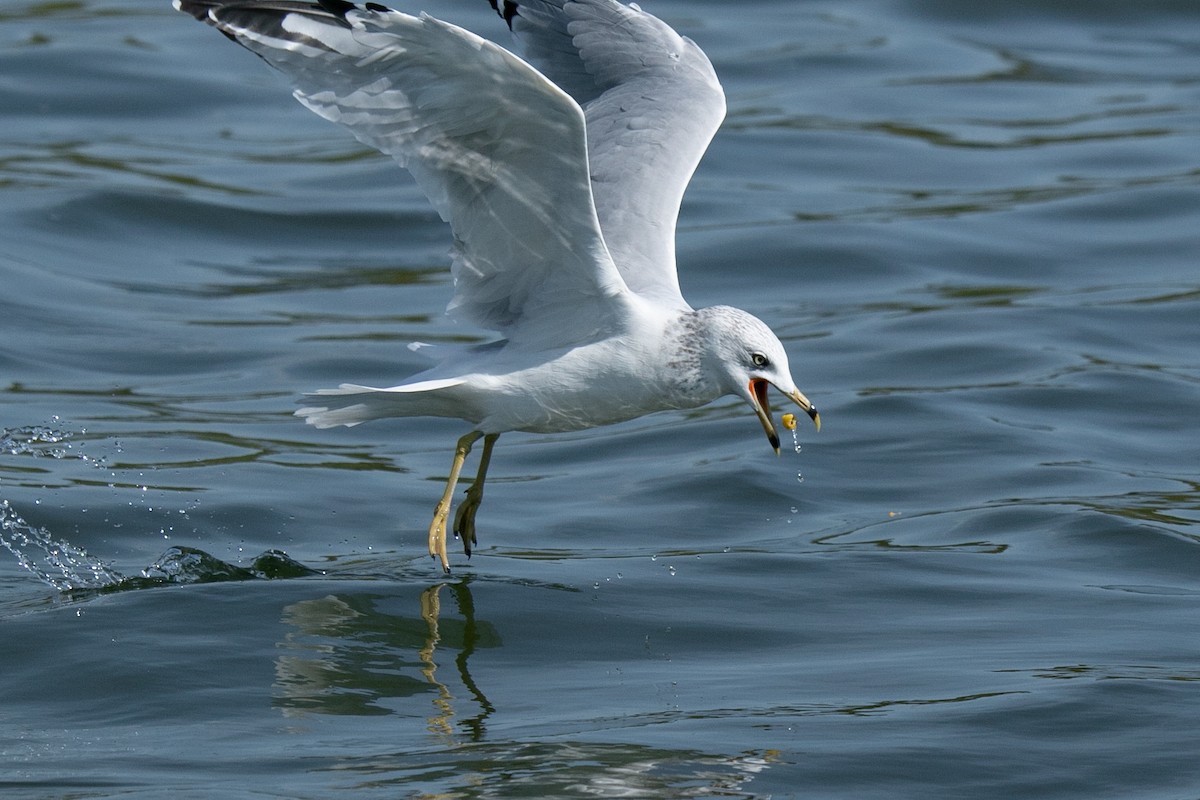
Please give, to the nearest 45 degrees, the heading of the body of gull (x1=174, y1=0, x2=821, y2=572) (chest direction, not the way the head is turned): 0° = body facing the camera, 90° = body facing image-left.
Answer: approximately 270°

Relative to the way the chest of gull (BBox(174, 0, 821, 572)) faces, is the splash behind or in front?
behind
